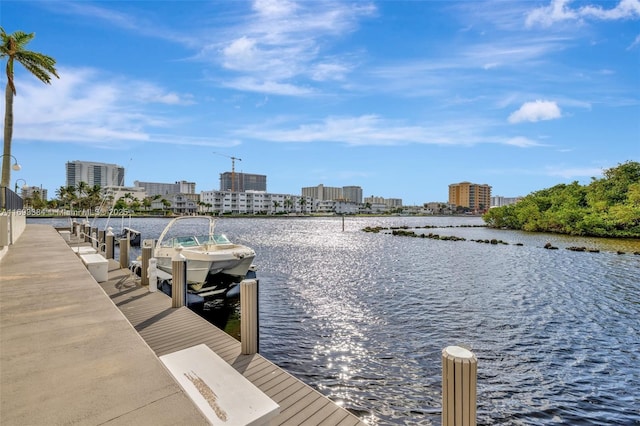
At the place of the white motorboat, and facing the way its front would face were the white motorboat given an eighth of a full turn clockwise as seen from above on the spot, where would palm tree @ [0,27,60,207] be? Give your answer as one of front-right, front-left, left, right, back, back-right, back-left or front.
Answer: back-right

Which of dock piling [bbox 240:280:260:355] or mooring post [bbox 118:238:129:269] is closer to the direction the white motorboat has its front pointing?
the dock piling

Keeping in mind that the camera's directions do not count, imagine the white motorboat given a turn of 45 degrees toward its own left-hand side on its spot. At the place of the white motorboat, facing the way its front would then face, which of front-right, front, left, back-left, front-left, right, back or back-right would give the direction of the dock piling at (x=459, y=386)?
right

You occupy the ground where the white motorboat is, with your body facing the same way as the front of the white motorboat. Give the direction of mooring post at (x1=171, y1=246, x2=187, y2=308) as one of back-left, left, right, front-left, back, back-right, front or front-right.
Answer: front-right

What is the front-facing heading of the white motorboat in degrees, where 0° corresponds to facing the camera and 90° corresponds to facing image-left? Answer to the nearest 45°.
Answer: approximately 315°

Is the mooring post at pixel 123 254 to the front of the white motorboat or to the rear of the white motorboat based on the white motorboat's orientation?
to the rear
